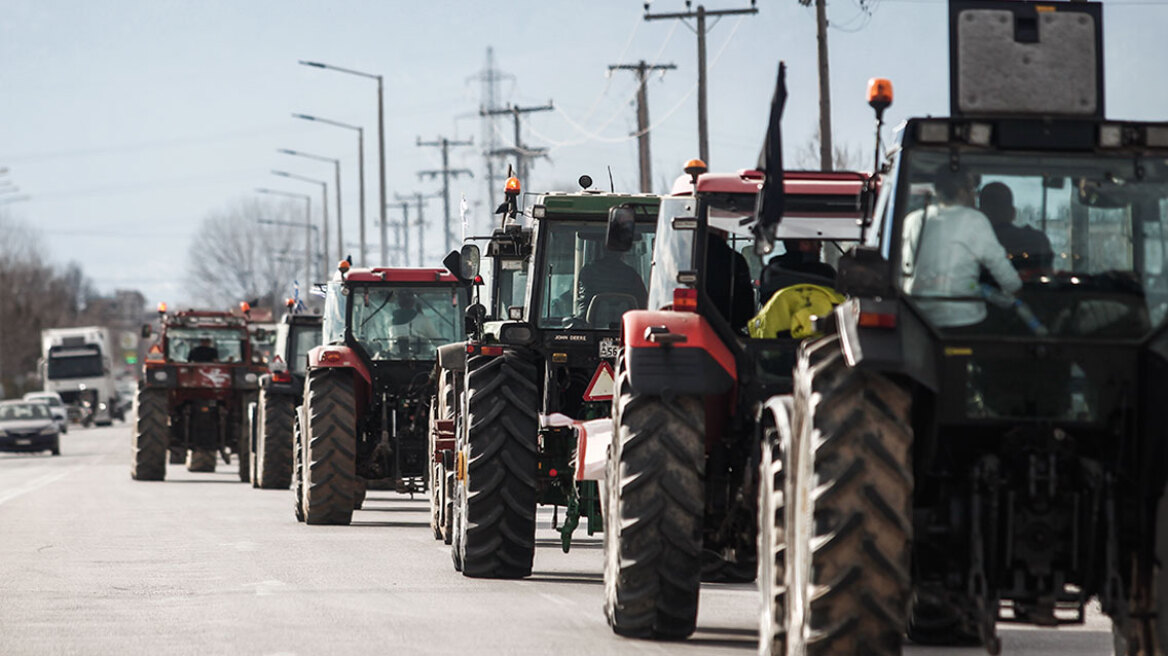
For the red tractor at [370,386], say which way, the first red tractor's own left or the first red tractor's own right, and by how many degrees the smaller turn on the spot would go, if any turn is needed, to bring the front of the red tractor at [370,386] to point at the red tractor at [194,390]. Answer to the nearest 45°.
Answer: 0° — it already faces it

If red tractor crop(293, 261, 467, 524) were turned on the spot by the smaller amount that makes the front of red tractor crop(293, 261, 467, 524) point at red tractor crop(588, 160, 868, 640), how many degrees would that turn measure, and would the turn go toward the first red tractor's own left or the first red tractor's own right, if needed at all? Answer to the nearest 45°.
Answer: approximately 180°

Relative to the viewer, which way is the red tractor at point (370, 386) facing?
away from the camera

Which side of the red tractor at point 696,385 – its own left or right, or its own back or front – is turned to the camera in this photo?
back

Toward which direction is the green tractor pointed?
away from the camera

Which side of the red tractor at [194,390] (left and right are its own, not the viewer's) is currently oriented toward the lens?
back

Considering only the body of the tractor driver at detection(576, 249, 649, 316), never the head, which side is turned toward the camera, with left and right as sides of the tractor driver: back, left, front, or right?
back
